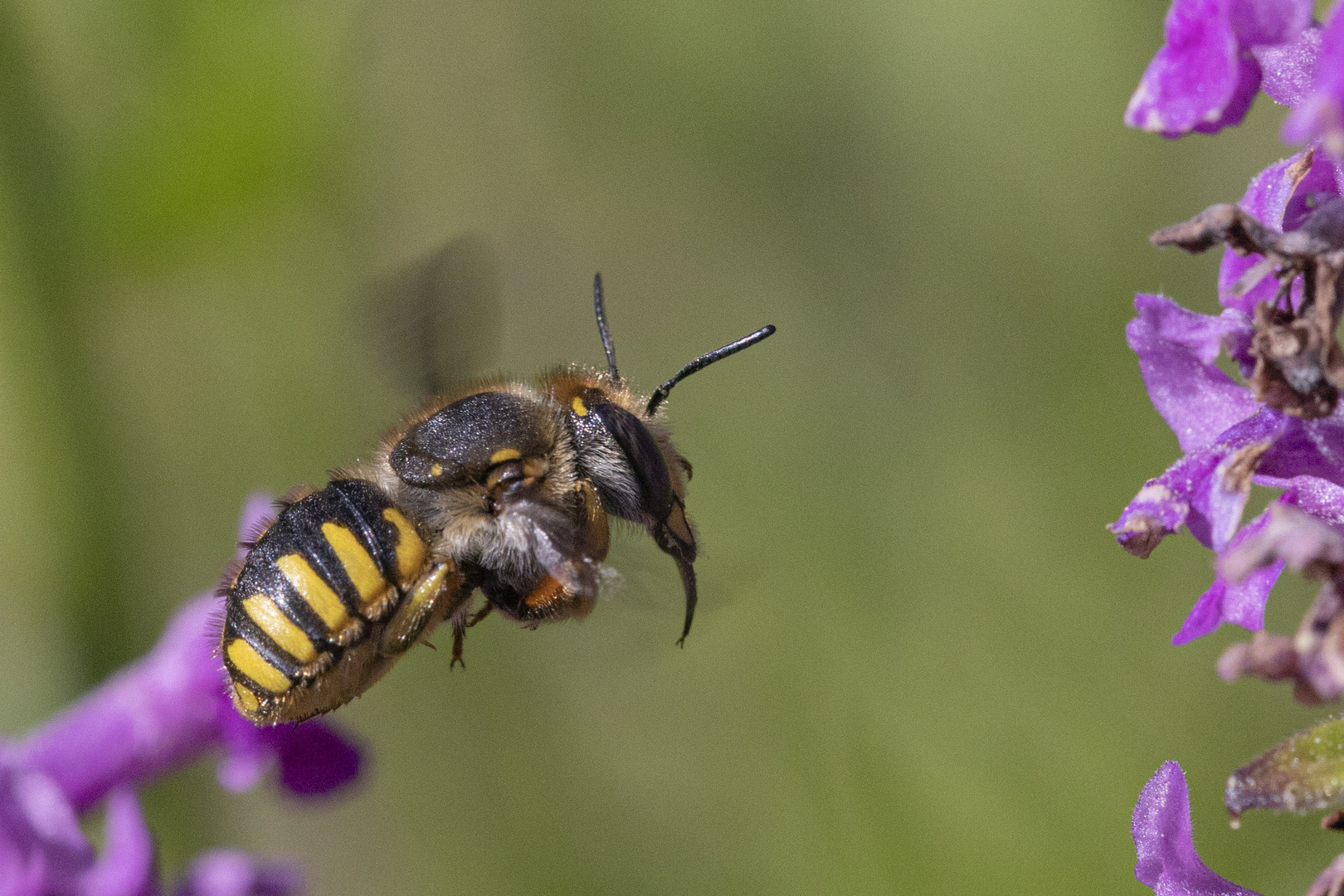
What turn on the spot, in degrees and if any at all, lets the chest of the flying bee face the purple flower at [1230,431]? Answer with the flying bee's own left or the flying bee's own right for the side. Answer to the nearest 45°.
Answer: approximately 45° to the flying bee's own right

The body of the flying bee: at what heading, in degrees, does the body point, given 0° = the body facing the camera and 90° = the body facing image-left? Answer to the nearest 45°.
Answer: approximately 270°

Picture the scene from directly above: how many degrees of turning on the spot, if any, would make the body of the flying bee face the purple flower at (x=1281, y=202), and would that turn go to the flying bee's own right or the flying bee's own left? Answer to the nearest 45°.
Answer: approximately 45° to the flying bee's own right

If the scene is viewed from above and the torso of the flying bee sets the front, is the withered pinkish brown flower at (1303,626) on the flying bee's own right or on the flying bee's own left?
on the flying bee's own right
